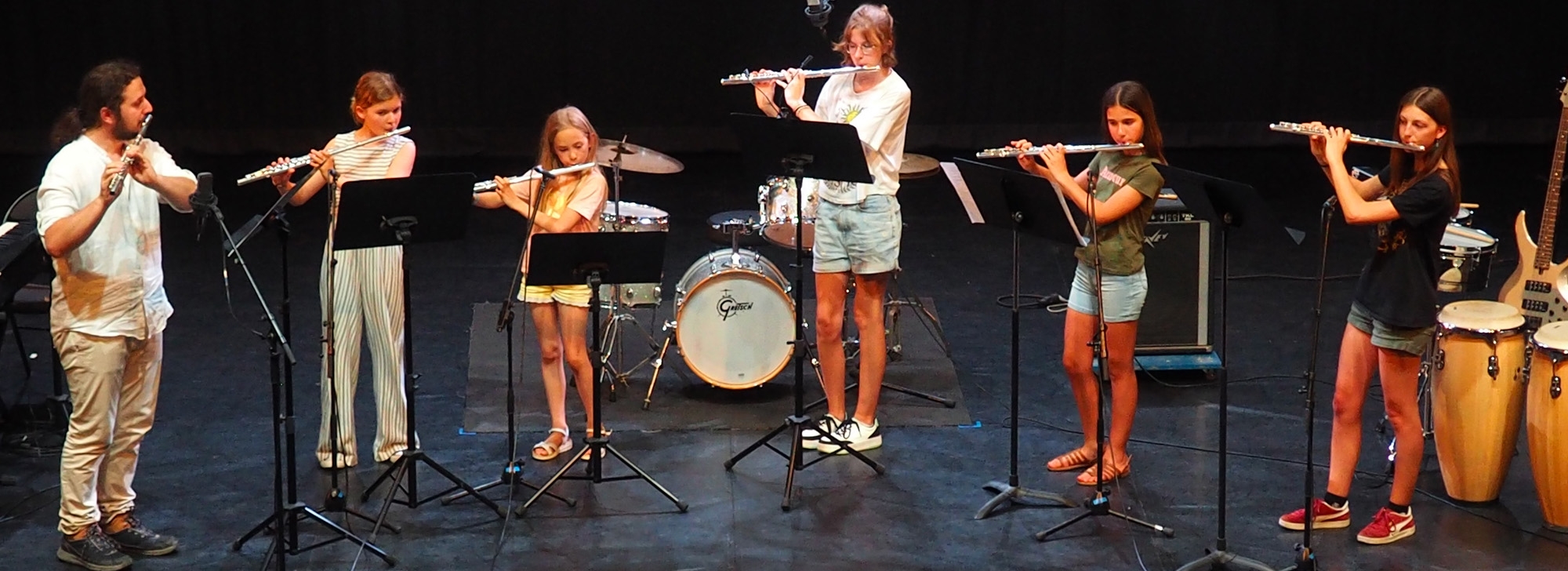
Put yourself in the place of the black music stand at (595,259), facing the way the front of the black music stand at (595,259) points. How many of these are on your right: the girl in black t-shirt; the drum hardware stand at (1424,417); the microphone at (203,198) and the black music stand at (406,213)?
2

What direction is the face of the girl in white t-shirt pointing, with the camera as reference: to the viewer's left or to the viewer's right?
to the viewer's left

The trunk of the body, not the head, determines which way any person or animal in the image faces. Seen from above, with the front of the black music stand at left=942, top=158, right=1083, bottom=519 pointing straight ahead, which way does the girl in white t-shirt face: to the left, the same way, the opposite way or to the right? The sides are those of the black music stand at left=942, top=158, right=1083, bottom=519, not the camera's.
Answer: the opposite way

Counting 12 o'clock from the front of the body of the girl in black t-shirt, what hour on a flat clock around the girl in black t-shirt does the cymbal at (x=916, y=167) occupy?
The cymbal is roughly at 3 o'clock from the girl in black t-shirt.

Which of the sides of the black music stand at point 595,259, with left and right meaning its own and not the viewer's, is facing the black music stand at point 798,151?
right

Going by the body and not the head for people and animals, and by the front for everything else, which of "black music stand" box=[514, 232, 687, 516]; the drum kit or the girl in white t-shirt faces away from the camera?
the black music stand

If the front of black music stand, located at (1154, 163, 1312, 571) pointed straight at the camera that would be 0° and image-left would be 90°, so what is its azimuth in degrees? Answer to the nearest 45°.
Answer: approximately 225°

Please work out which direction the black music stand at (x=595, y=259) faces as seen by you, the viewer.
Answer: facing away from the viewer

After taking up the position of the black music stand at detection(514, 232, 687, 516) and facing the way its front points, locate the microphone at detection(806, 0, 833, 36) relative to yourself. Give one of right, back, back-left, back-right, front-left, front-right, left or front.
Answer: front-right

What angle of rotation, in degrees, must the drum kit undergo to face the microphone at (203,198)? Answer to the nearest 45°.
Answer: approximately 45° to its right

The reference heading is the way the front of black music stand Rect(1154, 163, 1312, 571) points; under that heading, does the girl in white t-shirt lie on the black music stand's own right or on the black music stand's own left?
on the black music stand's own left

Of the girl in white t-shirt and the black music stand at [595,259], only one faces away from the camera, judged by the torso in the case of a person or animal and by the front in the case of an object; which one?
the black music stand

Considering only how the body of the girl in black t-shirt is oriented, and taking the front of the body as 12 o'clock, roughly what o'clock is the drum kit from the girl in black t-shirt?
The drum kit is roughly at 2 o'clock from the girl in black t-shirt.
